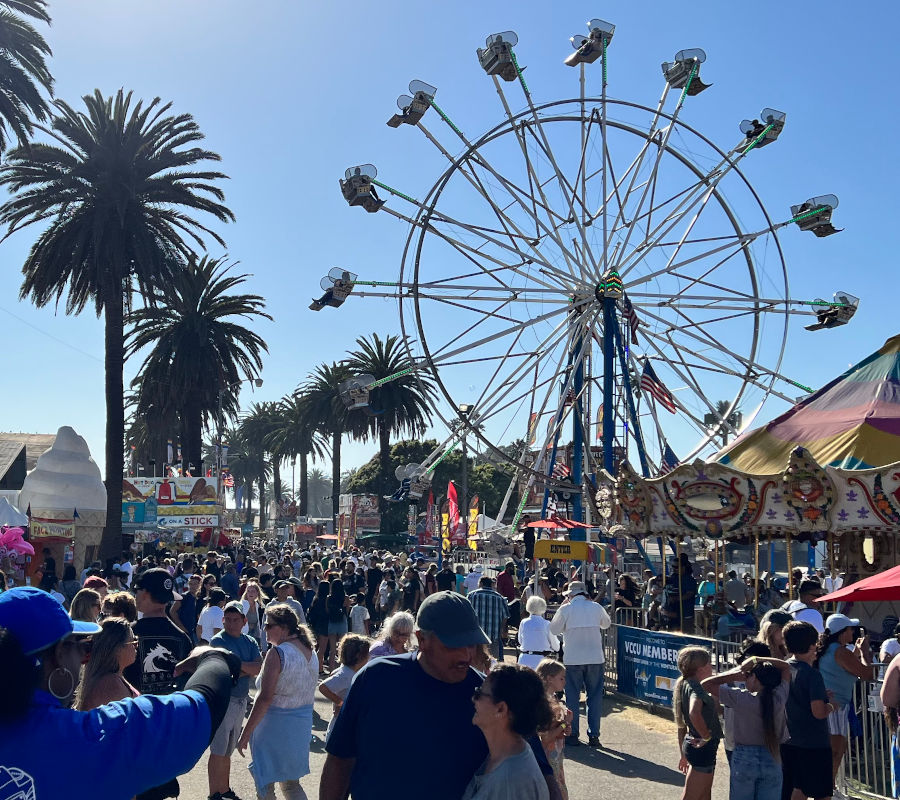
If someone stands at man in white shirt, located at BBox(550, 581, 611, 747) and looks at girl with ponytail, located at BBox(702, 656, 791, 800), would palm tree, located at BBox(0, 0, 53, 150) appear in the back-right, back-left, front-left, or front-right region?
back-right

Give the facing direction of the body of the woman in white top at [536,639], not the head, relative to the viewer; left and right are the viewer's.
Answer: facing away from the viewer

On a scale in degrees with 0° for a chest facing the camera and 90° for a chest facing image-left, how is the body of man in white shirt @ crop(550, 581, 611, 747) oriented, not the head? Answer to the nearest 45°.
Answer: approximately 180°

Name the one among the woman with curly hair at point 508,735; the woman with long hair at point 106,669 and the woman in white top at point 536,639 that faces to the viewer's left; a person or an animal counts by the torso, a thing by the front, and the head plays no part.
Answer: the woman with curly hair at point 508,735

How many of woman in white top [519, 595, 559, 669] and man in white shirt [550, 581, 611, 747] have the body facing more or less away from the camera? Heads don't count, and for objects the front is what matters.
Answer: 2

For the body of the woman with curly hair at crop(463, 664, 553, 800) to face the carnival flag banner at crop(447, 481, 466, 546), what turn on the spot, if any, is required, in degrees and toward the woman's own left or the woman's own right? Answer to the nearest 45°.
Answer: approximately 90° to the woman's own right

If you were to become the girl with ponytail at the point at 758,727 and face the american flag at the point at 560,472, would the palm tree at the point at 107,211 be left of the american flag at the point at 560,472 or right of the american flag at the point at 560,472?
left

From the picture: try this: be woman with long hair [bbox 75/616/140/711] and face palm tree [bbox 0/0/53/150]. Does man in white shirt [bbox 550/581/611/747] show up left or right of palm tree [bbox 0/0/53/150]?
right
